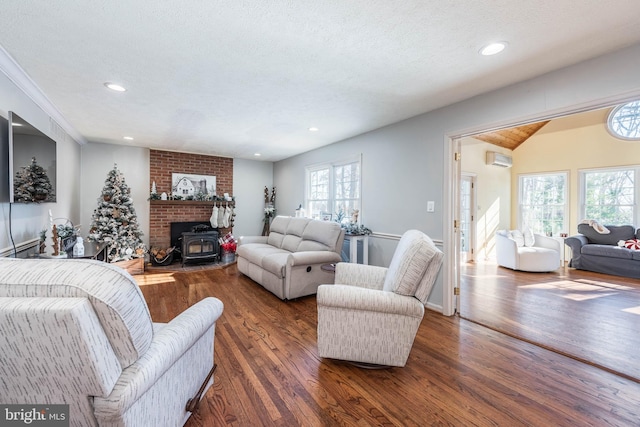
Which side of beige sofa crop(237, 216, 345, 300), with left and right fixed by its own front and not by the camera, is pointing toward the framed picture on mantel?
right

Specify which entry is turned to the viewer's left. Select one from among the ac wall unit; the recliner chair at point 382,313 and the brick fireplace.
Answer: the recliner chair

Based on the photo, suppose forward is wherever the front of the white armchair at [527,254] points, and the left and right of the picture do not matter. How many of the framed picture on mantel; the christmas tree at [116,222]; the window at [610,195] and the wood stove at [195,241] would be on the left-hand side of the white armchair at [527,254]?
1

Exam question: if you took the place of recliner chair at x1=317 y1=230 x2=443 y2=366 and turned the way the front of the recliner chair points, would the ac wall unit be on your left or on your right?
on your right

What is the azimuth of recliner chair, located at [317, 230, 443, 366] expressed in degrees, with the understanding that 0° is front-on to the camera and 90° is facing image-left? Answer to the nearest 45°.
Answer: approximately 90°

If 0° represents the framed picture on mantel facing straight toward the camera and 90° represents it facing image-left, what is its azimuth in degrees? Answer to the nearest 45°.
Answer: approximately 0°

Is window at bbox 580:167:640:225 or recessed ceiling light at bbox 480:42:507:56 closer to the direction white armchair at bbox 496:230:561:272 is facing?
the recessed ceiling light

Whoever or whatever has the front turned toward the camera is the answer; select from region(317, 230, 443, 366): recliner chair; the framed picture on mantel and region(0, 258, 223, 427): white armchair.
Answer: the framed picture on mantel

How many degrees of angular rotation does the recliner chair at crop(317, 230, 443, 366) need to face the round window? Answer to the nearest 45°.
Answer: approximately 135° to its right

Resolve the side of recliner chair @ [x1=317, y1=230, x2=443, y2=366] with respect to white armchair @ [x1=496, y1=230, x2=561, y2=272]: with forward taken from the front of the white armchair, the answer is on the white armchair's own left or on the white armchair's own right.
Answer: on the white armchair's own right
